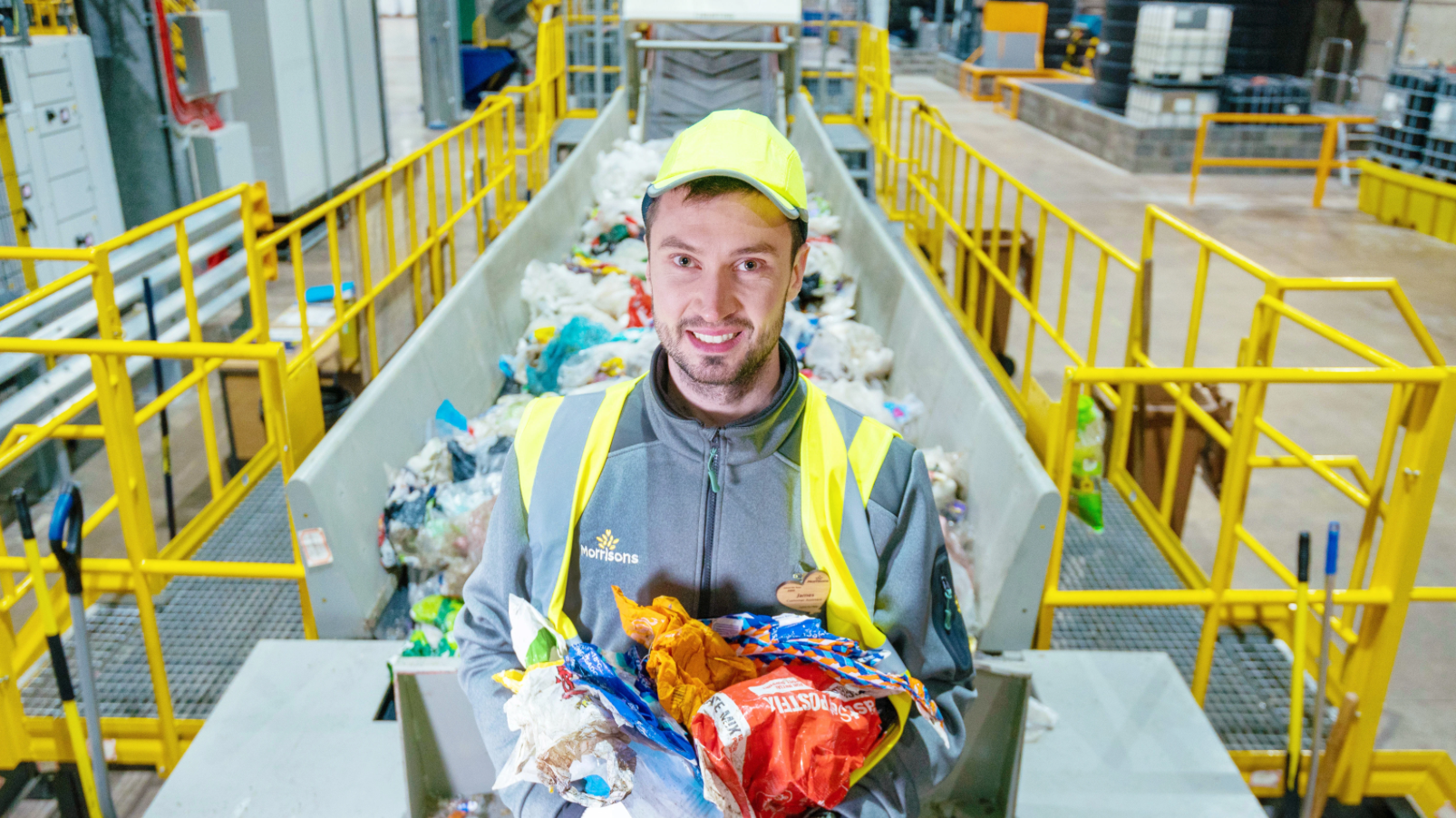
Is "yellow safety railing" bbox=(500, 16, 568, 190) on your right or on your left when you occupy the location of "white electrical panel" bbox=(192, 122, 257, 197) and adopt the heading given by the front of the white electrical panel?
on your left

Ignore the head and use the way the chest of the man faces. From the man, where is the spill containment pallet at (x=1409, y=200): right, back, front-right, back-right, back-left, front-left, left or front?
back-left

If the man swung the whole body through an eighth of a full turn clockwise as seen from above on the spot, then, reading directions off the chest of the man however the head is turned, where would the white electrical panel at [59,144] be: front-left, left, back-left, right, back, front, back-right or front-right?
right

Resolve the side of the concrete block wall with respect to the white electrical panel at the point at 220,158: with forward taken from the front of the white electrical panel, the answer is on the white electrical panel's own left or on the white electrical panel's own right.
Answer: on the white electrical panel's own left

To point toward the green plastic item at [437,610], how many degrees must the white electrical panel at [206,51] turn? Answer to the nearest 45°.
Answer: approximately 45° to its right

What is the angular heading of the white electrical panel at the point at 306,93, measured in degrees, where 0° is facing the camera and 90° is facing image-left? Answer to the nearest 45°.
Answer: approximately 315°

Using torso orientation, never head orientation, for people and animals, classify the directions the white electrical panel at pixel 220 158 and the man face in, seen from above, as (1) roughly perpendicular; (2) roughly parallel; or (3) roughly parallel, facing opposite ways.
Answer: roughly perpendicular

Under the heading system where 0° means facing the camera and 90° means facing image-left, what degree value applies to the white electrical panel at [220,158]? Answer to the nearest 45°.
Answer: approximately 315°

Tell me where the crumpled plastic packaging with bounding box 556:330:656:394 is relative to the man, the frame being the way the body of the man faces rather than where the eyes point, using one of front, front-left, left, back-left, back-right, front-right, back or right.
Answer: back

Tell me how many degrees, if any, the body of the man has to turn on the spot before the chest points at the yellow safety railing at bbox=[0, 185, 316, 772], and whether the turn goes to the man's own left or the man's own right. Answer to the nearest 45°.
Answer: approximately 135° to the man's own right

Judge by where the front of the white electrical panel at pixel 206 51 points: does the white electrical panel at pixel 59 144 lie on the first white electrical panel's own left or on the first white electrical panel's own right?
on the first white electrical panel's own right

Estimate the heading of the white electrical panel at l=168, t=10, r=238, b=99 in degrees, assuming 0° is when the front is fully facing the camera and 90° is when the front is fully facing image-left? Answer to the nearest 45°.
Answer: approximately 315°

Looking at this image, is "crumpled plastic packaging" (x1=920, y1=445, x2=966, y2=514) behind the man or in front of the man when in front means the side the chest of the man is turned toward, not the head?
behind
